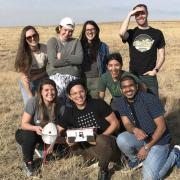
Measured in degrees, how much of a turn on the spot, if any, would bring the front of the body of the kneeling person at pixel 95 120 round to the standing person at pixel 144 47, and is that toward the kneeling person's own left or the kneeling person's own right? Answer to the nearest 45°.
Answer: approximately 135° to the kneeling person's own left

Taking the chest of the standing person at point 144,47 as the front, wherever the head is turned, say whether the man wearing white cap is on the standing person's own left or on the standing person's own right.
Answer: on the standing person's own right

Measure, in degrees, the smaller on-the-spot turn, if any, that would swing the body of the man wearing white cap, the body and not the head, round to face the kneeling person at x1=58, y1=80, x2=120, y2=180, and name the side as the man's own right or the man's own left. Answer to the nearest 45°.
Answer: approximately 45° to the man's own left

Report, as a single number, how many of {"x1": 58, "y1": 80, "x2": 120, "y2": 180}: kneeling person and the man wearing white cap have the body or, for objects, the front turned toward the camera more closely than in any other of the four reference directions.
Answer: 2

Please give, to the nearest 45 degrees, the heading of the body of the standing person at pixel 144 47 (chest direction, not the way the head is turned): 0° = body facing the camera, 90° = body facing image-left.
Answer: approximately 0°

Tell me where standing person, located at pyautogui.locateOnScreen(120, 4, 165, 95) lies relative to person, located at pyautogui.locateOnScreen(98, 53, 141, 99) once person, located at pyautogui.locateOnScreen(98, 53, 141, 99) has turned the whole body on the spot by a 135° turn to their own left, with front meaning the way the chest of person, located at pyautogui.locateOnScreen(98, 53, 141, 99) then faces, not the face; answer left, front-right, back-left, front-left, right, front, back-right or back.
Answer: front

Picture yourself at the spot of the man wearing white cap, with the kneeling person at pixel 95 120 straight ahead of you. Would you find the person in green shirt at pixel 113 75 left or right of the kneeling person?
left

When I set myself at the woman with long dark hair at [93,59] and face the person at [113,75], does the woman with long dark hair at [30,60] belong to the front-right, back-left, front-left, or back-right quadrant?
back-right

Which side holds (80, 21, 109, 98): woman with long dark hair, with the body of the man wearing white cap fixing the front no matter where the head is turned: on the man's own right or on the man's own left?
on the man's own left
